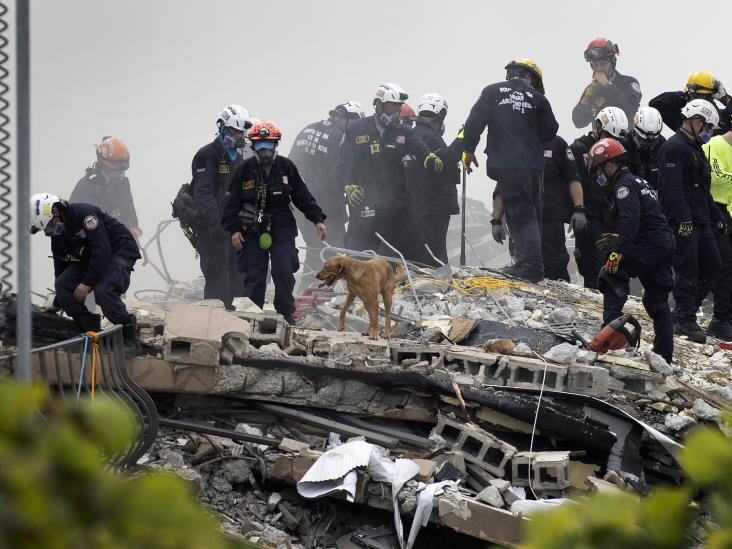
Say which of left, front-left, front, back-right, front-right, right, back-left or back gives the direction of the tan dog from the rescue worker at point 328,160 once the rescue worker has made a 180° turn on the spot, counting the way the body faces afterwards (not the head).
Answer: front-left

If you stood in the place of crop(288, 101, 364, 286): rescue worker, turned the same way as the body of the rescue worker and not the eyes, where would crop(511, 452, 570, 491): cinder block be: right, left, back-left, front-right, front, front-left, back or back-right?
back-right

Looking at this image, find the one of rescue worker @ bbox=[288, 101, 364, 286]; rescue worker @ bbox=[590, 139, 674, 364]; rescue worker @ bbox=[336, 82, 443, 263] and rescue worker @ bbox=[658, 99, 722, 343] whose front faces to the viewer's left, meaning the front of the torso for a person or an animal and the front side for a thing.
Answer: rescue worker @ bbox=[590, 139, 674, 364]

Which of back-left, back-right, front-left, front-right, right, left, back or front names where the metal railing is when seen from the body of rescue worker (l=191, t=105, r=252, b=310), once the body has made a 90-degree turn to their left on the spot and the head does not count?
back-right

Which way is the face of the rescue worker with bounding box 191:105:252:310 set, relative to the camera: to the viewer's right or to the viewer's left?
to the viewer's right

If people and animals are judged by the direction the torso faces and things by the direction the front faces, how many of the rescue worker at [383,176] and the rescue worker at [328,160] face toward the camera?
1

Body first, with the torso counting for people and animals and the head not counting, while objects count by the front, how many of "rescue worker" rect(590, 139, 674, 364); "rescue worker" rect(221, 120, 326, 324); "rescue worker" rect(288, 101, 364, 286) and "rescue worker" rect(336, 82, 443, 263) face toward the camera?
2

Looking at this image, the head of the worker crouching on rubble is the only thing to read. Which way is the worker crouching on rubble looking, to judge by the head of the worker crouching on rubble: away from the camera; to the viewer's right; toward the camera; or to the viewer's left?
to the viewer's left

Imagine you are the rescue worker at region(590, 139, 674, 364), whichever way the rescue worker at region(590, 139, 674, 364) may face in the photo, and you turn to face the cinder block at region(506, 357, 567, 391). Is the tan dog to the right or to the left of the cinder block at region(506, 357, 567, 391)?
right

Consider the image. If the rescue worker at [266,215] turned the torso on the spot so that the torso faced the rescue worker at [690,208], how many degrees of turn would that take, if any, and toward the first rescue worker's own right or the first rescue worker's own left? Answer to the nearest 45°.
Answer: approximately 90° to the first rescue worker's own left

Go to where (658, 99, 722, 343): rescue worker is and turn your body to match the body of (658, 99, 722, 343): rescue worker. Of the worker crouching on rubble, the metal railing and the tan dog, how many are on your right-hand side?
3

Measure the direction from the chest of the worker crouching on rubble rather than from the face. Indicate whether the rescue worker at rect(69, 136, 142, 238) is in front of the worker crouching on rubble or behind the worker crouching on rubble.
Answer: behind

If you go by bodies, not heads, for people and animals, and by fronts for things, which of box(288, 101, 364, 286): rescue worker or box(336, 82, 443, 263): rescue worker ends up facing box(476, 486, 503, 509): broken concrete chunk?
box(336, 82, 443, 263): rescue worker

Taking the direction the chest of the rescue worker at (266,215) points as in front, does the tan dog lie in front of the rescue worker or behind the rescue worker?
in front

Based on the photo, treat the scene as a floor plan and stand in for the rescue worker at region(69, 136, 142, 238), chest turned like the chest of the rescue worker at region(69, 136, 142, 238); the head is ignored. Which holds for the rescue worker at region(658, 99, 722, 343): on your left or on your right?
on your left
